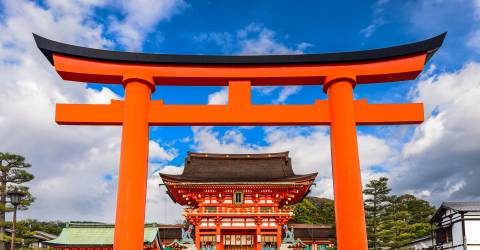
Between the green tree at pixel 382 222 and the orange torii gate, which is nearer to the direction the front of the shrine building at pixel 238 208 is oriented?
the orange torii gate

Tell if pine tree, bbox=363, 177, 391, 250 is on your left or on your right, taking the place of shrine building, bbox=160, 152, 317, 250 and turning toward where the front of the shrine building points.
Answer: on your left

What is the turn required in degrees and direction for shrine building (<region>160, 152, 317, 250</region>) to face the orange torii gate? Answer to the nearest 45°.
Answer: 0° — it already faces it

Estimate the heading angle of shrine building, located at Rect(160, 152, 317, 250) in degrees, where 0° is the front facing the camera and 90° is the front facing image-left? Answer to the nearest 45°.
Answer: approximately 0°

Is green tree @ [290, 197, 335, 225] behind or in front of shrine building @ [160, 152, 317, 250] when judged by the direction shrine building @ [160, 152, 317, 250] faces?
behind

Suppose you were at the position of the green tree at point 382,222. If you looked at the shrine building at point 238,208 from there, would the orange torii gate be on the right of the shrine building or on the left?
left
